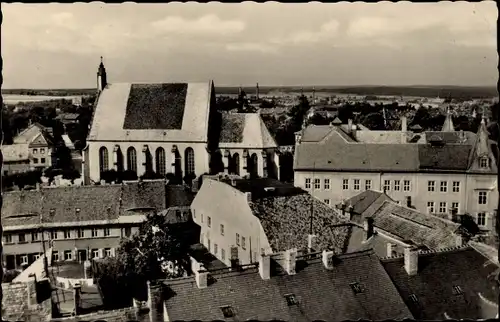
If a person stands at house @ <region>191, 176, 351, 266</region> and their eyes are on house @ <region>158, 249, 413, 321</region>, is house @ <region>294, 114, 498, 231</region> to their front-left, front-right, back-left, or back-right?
back-left

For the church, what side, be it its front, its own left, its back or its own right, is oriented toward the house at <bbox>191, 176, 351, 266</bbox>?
left

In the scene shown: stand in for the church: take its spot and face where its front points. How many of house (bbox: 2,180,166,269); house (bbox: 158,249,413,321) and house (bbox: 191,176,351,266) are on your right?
0

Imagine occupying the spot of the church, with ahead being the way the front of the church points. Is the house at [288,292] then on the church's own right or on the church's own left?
on the church's own left

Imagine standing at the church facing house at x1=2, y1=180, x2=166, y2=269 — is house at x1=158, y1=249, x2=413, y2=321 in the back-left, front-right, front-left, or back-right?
front-left

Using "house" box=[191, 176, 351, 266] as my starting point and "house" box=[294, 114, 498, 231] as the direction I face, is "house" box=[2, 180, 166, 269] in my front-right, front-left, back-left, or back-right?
back-left

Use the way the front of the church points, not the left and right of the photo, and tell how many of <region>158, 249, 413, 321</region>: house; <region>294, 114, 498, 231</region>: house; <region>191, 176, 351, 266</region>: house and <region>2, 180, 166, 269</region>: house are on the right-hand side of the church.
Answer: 0

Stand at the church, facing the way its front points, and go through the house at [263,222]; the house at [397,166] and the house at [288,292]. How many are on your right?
0

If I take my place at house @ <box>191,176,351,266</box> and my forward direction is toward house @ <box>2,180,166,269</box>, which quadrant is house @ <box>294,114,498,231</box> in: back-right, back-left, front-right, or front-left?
back-right

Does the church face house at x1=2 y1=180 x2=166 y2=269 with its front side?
no

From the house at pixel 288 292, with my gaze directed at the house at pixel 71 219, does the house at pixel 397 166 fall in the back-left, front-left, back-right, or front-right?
front-right

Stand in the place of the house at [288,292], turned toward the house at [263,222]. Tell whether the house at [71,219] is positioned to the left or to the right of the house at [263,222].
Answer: left

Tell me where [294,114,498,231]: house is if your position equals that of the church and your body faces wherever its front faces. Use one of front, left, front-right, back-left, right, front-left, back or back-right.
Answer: back-left

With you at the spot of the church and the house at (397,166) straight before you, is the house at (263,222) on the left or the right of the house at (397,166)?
right

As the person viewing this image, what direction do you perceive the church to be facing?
facing to the left of the viewer
